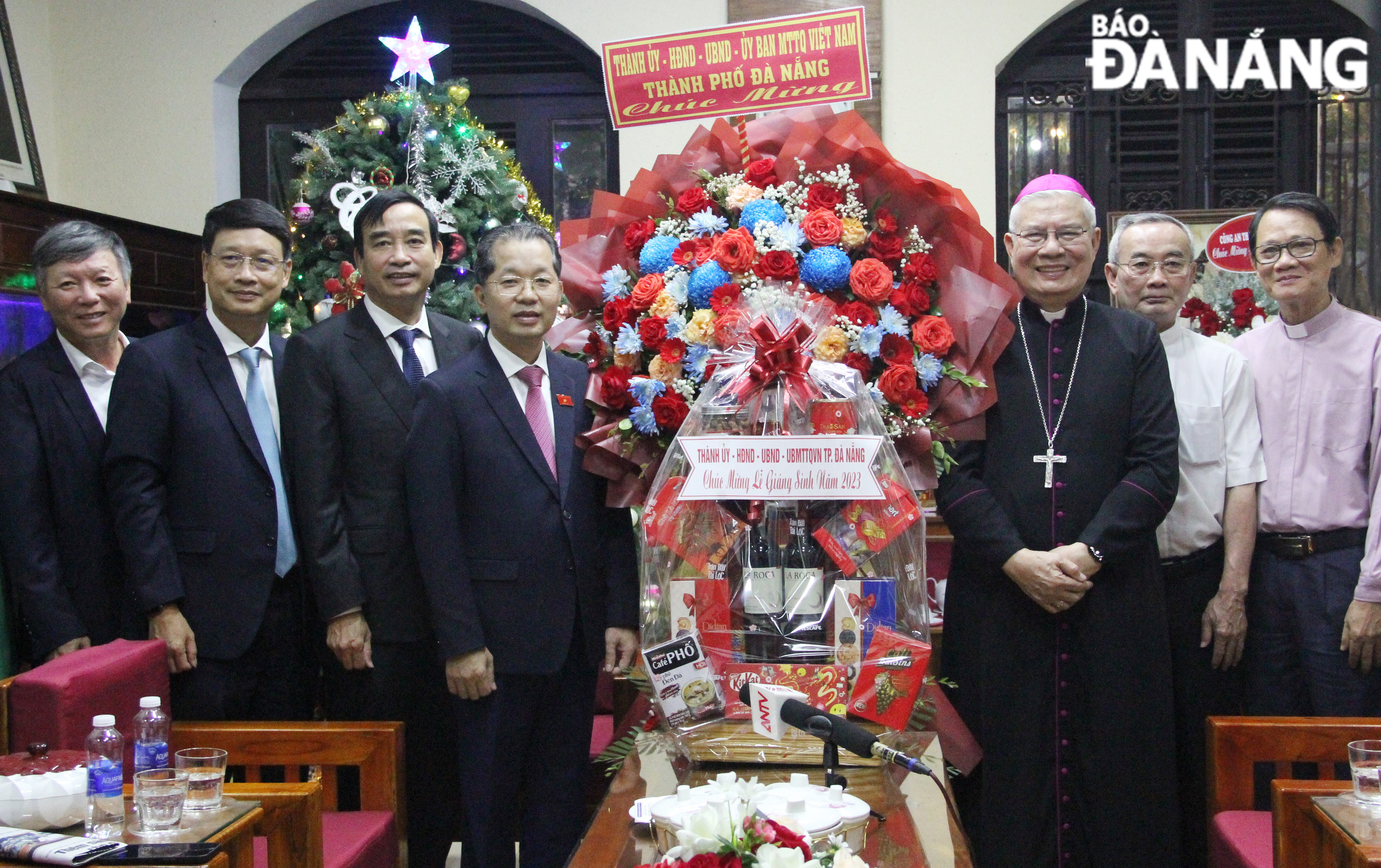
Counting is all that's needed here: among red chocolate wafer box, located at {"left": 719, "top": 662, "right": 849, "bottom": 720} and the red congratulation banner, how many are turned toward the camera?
2

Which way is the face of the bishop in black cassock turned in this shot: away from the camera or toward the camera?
toward the camera

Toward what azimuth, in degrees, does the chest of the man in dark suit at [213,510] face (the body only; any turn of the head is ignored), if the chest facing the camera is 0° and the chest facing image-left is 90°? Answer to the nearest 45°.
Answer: approximately 315°

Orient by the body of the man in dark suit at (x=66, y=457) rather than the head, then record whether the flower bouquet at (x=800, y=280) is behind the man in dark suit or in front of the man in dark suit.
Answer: in front

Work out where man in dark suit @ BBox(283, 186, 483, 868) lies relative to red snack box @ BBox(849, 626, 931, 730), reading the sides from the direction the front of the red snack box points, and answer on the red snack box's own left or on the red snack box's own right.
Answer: on the red snack box's own right

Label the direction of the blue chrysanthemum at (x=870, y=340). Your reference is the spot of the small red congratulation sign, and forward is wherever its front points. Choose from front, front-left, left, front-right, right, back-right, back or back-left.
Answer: front

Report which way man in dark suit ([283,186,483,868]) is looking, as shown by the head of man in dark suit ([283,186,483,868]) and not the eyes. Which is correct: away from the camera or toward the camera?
toward the camera

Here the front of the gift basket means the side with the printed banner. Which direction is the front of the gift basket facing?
toward the camera

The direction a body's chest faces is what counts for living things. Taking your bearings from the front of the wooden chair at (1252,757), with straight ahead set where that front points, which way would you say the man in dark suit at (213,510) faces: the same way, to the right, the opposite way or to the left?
to the left

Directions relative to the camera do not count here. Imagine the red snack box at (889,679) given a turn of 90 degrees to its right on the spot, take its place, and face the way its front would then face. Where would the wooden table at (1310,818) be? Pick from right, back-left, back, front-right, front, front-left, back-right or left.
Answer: back

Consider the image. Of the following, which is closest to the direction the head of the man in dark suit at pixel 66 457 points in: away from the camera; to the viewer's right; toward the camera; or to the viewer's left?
toward the camera

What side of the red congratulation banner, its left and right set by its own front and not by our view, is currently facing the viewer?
front
